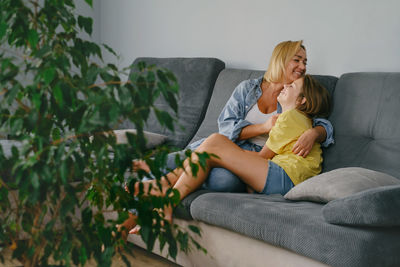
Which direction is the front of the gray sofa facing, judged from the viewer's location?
facing the viewer and to the left of the viewer

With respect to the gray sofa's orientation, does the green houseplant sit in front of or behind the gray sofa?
in front

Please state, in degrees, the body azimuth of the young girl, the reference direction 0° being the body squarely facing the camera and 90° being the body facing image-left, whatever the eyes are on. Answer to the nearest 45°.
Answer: approximately 90°
